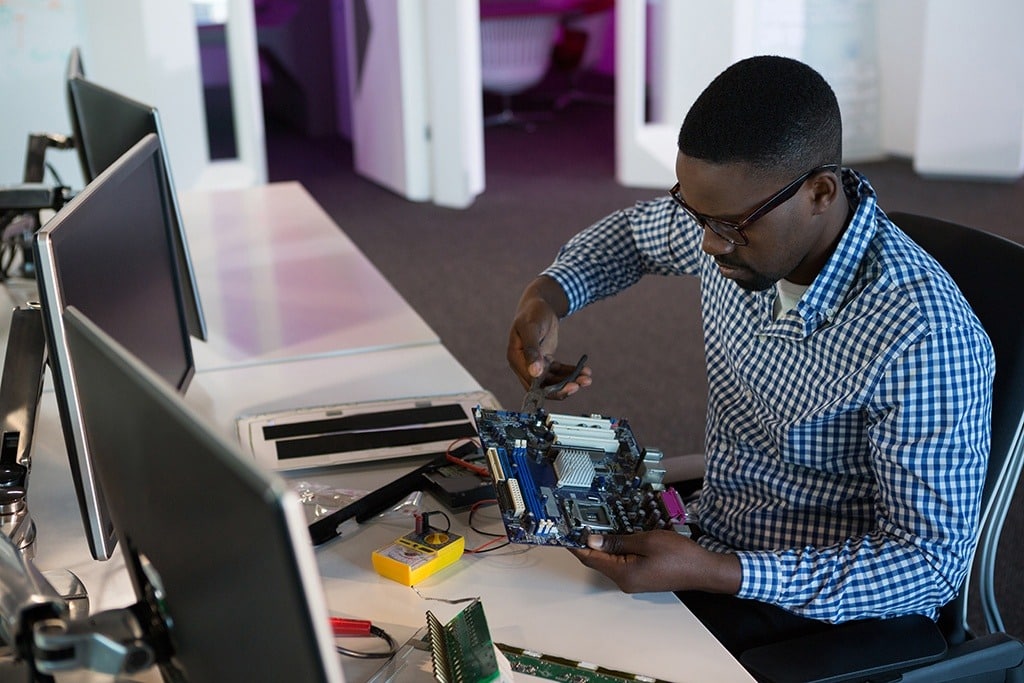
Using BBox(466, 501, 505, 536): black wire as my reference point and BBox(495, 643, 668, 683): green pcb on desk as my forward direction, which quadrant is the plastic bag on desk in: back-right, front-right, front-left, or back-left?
back-right

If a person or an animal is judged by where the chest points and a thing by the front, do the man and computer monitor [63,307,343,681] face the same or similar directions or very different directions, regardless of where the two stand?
very different directions

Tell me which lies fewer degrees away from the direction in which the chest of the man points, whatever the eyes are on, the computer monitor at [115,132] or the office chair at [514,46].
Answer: the computer monitor

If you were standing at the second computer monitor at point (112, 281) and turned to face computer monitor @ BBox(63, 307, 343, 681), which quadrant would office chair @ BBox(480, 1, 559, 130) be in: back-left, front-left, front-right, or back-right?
back-left

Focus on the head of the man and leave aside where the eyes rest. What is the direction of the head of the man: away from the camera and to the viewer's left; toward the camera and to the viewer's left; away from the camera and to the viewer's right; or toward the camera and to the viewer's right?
toward the camera and to the viewer's left
